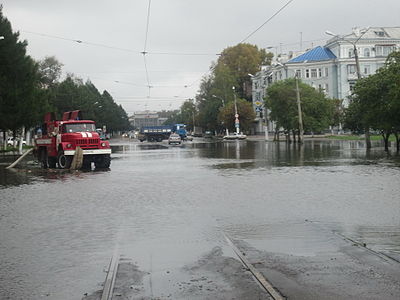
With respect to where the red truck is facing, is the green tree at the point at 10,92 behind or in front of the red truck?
behind

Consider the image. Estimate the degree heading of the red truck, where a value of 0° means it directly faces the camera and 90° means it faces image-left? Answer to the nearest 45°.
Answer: approximately 315°

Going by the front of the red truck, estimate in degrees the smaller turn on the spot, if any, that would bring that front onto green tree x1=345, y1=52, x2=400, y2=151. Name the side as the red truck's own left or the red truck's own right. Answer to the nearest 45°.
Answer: approximately 45° to the red truck's own left
